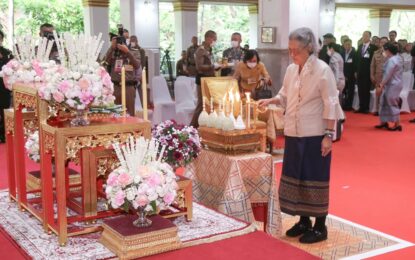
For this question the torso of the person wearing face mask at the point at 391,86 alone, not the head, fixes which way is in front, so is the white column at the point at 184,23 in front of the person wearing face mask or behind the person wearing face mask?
in front

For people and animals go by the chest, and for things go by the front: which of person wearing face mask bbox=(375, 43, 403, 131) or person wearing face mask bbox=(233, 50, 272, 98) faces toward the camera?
person wearing face mask bbox=(233, 50, 272, 98)

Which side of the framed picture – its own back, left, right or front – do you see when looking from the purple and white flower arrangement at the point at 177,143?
front

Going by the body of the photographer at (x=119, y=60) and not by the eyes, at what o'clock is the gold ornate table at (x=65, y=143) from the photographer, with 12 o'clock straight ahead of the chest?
The gold ornate table is roughly at 12 o'clock from the photographer.

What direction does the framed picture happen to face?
toward the camera

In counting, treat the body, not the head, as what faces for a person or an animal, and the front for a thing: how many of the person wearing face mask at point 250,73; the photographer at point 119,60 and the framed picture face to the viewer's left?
0

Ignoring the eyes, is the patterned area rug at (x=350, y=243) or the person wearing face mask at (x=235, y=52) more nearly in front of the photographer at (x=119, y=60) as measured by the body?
the patterned area rug

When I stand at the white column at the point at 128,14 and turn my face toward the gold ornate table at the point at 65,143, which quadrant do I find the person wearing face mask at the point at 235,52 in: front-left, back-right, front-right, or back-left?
front-left

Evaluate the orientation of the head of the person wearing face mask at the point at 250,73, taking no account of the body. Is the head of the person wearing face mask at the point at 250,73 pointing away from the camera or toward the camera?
toward the camera

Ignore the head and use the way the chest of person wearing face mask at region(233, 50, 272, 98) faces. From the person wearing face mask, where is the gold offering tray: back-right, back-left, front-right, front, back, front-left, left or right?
front

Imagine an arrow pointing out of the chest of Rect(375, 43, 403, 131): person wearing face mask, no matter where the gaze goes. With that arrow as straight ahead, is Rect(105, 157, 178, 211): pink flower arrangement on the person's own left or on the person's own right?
on the person's own left

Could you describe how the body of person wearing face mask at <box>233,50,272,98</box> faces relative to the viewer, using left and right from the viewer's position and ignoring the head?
facing the viewer

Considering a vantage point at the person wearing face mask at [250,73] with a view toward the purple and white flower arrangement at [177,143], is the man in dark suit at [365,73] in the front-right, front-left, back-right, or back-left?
back-left

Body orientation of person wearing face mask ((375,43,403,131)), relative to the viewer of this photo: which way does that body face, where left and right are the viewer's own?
facing to the left of the viewer

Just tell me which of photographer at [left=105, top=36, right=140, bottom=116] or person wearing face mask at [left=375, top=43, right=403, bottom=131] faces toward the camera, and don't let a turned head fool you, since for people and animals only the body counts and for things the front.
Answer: the photographer

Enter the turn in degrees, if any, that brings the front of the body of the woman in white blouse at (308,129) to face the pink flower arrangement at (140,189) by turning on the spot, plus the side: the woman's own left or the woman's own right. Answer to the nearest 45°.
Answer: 0° — they already face it

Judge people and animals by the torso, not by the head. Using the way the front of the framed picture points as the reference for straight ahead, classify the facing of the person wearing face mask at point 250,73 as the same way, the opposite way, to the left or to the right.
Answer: the same way

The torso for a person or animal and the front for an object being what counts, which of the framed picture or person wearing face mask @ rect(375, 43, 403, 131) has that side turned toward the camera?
the framed picture

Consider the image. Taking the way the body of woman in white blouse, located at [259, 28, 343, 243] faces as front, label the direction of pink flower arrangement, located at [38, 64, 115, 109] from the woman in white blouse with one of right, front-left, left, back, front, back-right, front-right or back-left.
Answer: front

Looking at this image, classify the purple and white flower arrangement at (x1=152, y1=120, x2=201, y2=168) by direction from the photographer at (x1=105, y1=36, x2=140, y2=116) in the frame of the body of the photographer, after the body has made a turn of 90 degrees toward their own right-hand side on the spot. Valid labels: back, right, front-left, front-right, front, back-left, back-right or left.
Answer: left
